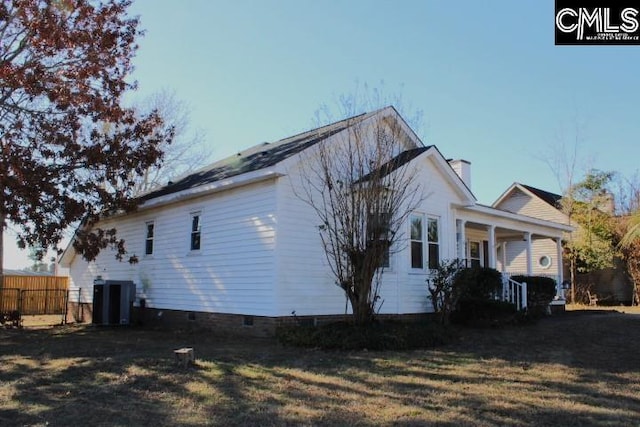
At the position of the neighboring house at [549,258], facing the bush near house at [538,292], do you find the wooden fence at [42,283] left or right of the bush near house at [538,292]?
right

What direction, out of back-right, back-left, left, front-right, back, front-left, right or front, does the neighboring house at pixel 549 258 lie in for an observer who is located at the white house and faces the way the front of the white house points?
left

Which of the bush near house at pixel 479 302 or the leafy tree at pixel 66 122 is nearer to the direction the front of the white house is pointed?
the bush near house

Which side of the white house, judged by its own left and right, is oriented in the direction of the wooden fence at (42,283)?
back

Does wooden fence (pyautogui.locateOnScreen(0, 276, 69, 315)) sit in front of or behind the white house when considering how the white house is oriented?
behind

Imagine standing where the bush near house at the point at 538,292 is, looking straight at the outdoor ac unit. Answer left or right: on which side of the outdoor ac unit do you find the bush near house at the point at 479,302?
left

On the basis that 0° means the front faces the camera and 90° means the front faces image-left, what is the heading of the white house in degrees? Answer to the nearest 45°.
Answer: approximately 315°

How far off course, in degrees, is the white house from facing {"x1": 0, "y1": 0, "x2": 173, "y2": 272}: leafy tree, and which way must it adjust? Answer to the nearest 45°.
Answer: approximately 135° to its right
